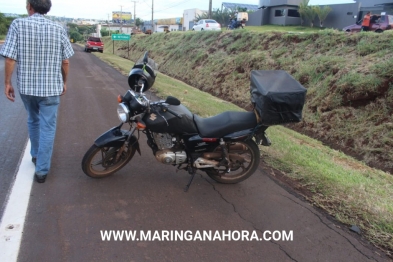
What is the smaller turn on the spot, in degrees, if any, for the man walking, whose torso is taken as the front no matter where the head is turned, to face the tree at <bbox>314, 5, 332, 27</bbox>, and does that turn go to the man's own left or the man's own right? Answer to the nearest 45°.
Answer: approximately 45° to the man's own right

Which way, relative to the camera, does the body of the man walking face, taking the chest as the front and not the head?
away from the camera

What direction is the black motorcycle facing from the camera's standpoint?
to the viewer's left

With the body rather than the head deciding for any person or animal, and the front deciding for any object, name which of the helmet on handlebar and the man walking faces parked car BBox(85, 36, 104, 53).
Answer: the man walking

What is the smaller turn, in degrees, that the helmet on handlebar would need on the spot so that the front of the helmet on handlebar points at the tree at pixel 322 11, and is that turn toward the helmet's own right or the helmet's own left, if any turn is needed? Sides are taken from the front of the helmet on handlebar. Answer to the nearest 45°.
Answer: approximately 180°

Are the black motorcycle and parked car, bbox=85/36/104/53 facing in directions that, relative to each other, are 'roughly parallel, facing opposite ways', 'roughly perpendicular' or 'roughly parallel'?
roughly perpendicular

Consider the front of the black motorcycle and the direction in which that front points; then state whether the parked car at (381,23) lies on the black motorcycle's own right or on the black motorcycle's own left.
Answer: on the black motorcycle's own right

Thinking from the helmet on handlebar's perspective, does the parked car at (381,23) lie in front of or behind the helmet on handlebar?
behind

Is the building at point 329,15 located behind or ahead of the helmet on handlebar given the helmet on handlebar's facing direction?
behind

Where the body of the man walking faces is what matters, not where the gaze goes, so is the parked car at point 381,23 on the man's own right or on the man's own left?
on the man's own right

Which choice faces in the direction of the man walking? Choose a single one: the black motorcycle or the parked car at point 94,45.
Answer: the black motorcycle
